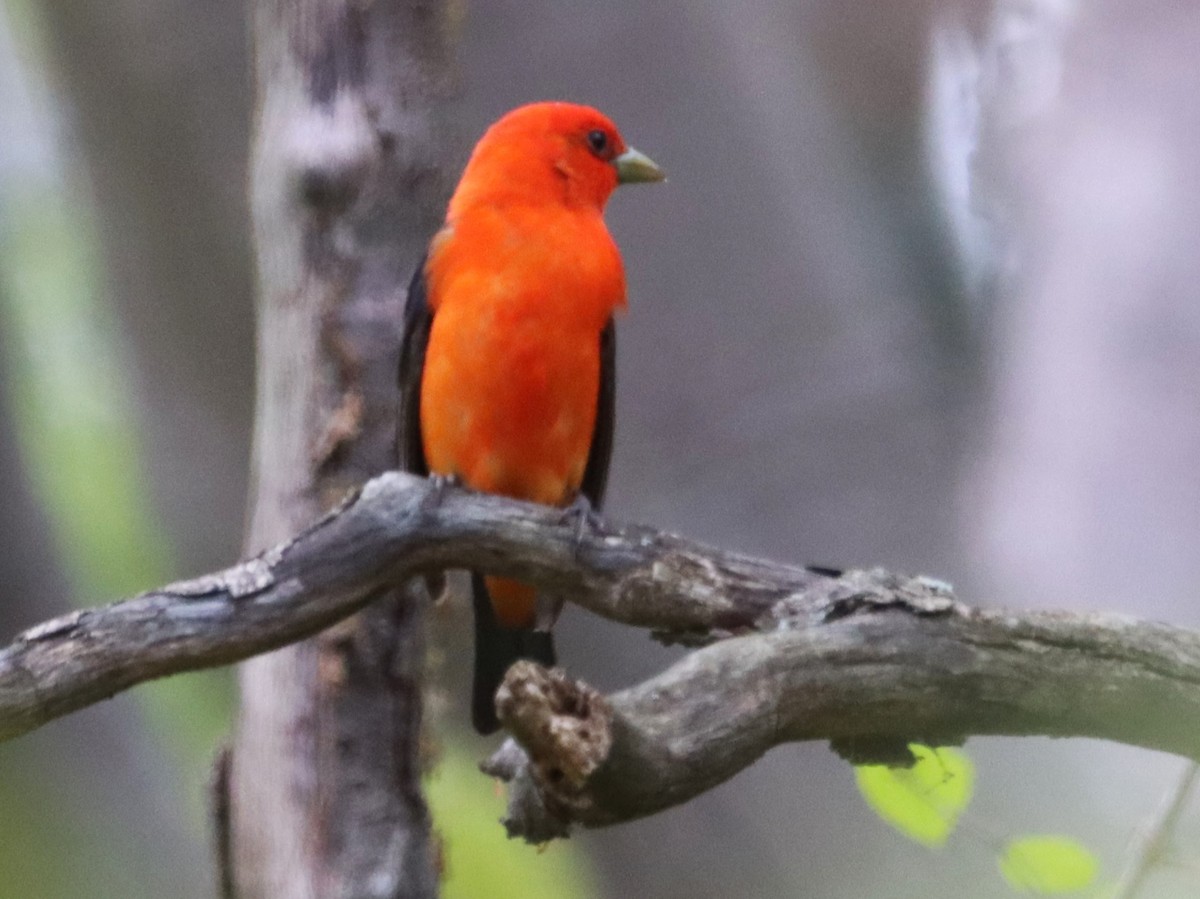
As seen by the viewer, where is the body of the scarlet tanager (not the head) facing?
toward the camera
